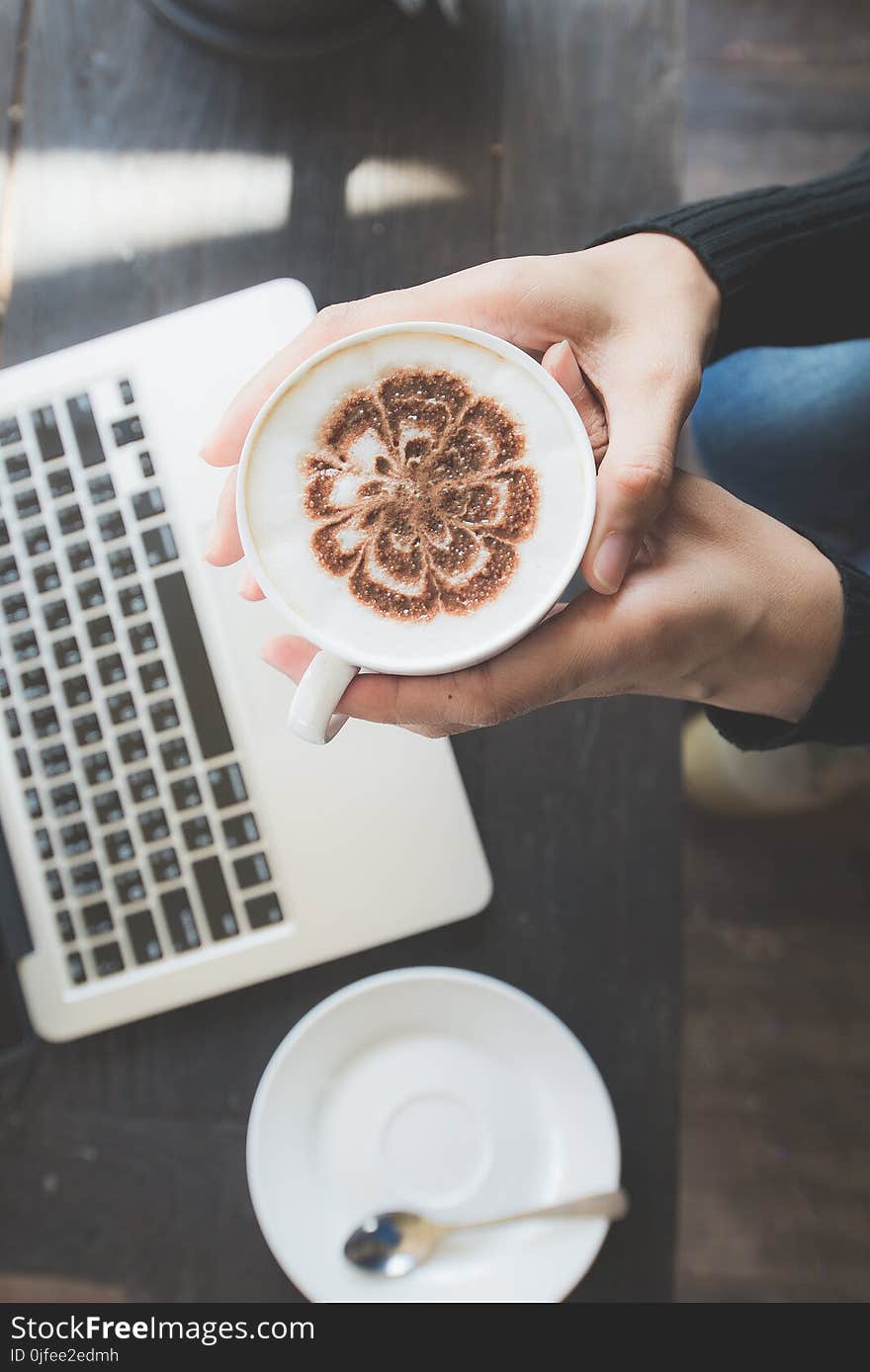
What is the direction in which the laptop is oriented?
to the viewer's right
